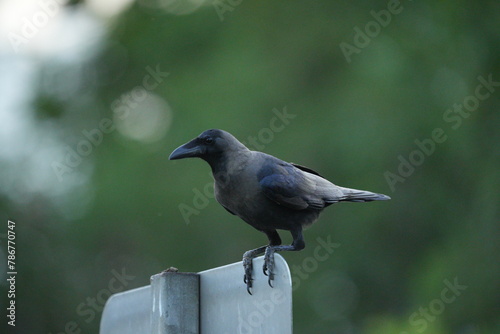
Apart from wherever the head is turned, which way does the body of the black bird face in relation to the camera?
to the viewer's left
